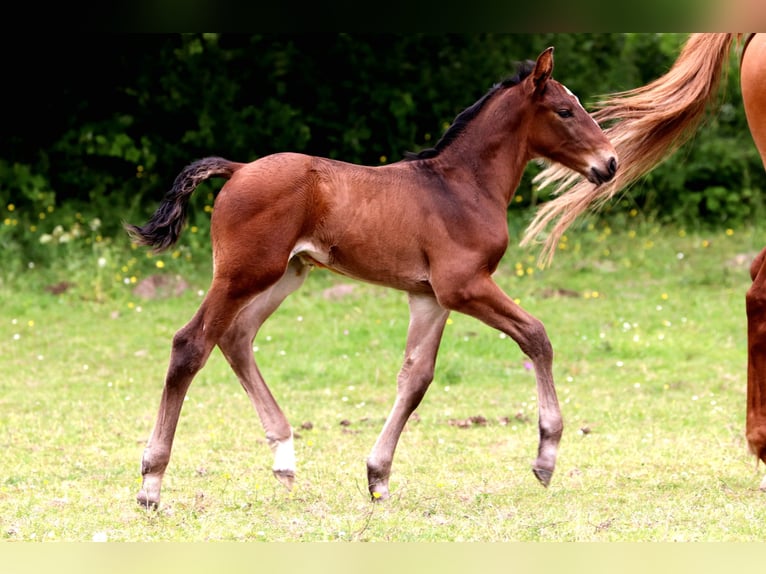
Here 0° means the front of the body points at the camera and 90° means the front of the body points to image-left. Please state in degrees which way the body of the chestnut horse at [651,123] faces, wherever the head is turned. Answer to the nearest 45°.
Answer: approximately 270°

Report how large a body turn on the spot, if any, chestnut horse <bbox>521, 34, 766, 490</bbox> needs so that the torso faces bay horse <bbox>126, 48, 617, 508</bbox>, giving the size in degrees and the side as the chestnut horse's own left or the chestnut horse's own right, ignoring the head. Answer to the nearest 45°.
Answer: approximately 135° to the chestnut horse's own right

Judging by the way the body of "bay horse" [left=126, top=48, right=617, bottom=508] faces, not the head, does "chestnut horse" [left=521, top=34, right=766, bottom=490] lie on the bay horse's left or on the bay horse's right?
on the bay horse's left

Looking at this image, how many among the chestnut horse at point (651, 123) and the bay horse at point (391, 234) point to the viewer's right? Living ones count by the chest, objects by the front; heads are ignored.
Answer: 2

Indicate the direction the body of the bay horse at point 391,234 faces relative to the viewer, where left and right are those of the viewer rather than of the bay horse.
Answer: facing to the right of the viewer
